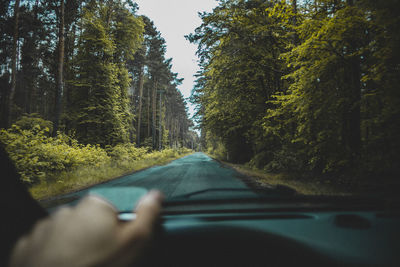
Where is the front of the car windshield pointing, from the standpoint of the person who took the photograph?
facing away from the viewer
